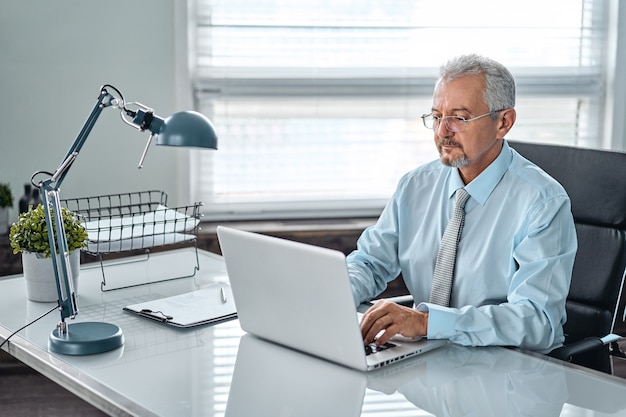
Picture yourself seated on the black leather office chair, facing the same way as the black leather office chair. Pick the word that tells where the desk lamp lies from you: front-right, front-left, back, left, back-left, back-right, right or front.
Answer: front

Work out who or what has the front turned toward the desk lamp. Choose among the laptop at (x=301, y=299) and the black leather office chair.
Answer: the black leather office chair

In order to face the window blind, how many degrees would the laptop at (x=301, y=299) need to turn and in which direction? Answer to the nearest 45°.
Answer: approximately 45° to its left

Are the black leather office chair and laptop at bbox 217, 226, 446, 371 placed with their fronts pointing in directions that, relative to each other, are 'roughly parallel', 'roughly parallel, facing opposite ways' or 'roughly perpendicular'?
roughly parallel, facing opposite ways

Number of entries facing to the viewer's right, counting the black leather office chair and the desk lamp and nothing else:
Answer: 1

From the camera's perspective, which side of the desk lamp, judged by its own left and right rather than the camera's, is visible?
right

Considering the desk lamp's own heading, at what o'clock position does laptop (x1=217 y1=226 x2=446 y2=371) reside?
The laptop is roughly at 1 o'clock from the desk lamp.

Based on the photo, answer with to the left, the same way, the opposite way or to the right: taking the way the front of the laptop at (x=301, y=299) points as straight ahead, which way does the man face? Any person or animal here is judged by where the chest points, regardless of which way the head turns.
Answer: the opposite way

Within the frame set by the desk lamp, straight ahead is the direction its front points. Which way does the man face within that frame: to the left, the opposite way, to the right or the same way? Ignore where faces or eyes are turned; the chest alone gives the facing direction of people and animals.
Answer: the opposite way

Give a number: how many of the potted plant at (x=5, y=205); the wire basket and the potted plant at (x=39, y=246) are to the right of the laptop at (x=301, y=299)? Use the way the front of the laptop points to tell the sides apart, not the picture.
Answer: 0

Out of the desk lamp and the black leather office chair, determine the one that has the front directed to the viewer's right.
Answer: the desk lamp

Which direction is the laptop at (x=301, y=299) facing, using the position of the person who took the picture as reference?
facing away from the viewer and to the right of the viewer

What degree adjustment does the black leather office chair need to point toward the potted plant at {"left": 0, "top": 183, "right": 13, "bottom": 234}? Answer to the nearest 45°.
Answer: approximately 45° to its right

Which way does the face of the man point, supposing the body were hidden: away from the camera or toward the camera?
toward the camera

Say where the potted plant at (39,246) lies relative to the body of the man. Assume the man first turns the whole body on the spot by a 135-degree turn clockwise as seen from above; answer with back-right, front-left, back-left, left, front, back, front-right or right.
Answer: left

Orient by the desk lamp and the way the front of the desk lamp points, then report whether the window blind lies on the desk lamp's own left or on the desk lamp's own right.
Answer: on the desk lamp's own left

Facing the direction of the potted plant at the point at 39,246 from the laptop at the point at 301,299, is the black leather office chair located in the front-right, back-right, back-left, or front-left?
back-right

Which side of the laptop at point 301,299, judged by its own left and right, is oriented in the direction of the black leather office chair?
front

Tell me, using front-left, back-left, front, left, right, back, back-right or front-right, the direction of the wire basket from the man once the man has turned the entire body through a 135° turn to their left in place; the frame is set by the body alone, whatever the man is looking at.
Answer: back

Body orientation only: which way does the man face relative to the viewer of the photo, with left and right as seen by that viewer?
facing the viewer and to the left of the viewer

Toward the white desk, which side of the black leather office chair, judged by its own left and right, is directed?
front
